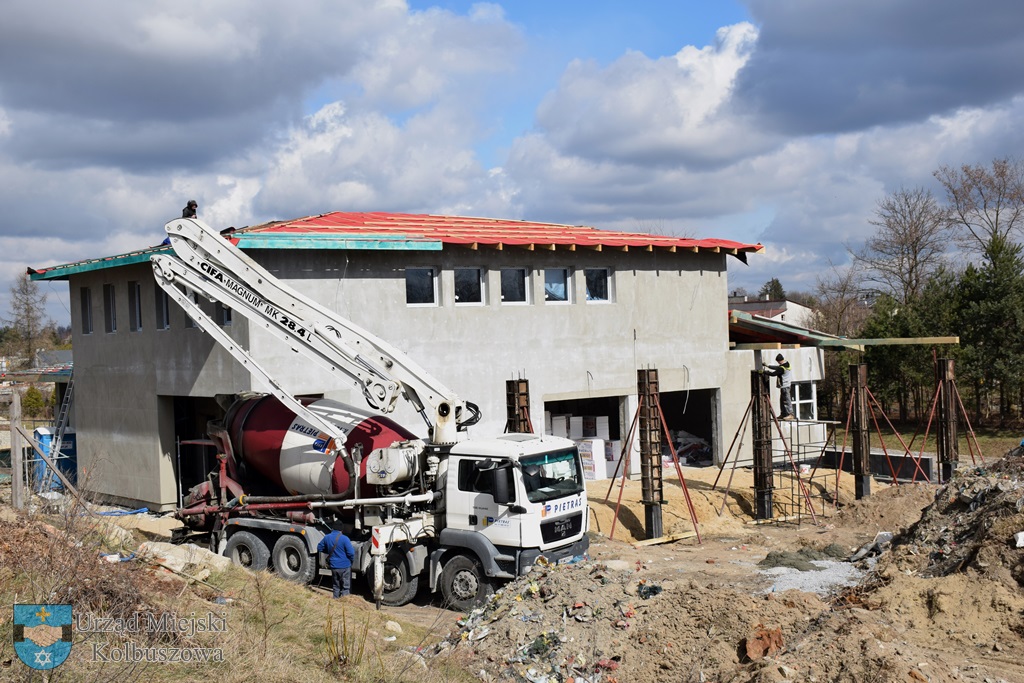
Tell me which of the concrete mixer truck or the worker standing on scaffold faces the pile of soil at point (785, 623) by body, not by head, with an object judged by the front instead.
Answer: the concrete mixer truck

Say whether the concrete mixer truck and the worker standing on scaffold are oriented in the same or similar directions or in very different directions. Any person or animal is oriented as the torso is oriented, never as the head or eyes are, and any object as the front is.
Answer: very different directions

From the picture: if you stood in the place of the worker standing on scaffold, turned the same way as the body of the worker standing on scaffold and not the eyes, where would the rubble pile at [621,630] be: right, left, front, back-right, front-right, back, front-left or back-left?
left

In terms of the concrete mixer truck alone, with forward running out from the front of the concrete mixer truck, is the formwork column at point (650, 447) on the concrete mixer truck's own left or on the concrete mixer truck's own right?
on the concrete mixer truck's own left

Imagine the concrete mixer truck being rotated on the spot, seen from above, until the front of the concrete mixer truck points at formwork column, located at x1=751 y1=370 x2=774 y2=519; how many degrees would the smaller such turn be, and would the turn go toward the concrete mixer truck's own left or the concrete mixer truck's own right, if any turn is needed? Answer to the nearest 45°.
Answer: approximately 90° to the concrete mixer truck's own left

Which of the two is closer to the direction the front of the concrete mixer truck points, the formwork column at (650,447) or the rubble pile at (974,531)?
the rubble pile

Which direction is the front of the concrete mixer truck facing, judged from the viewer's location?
facing the viewer and to the right of the viewer

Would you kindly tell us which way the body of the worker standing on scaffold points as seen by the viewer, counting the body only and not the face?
to the viewer's left

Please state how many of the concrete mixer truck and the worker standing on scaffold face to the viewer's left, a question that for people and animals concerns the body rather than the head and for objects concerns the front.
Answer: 1

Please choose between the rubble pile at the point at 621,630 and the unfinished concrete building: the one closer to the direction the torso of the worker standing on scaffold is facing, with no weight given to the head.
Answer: the unfinished concrete building

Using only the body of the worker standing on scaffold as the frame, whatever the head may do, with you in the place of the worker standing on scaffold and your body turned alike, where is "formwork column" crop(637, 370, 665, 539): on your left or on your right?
on your left

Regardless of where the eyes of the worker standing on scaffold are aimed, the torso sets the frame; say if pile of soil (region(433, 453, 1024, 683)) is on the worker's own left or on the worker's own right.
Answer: on the worker's own left
